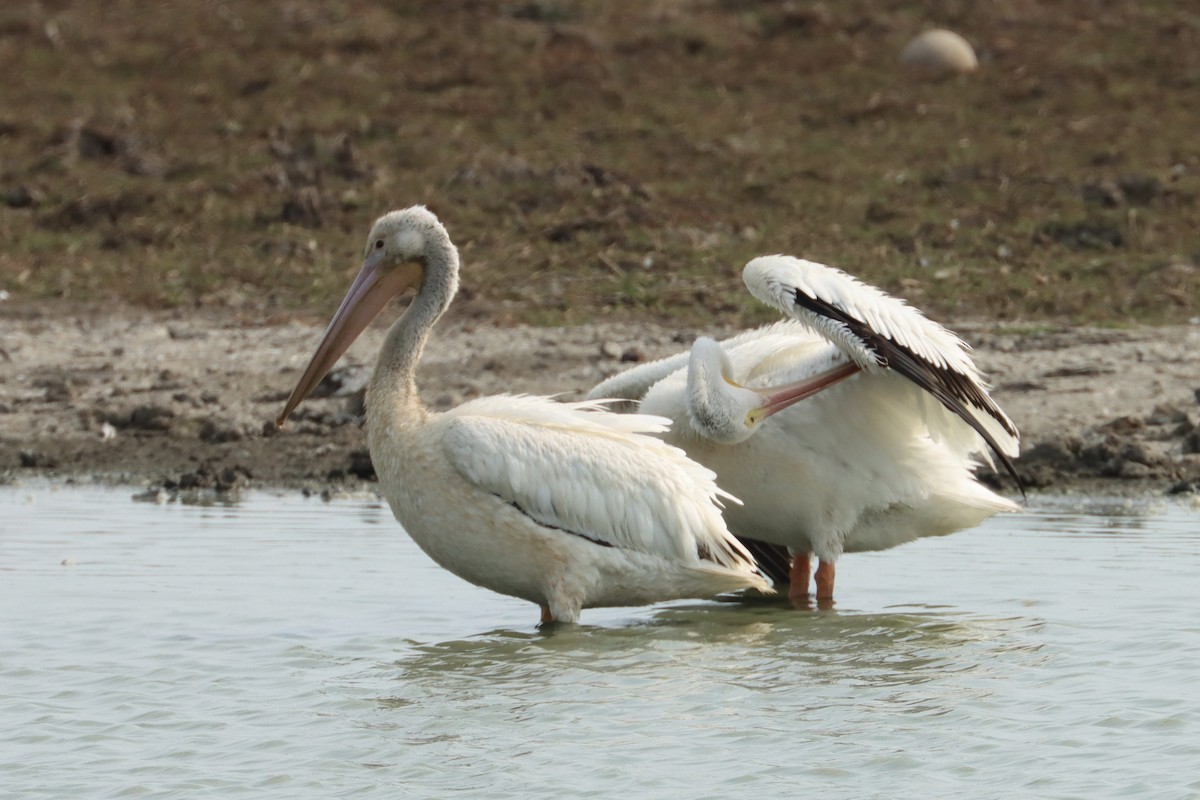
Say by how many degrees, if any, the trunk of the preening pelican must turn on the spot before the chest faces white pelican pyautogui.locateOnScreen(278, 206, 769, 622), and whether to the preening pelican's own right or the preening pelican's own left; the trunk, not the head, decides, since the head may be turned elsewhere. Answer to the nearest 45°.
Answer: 0° — it already faces it

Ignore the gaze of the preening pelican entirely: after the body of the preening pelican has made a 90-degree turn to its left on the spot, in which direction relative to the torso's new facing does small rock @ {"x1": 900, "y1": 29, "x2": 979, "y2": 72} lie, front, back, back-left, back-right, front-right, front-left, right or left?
back-left

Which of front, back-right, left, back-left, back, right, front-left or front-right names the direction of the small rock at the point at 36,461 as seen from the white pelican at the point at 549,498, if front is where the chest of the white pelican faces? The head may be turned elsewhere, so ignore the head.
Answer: front-right

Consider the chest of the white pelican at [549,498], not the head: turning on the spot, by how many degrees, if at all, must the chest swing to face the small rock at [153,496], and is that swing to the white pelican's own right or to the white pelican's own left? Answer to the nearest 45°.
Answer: approximately 45° to the white pelican's own right

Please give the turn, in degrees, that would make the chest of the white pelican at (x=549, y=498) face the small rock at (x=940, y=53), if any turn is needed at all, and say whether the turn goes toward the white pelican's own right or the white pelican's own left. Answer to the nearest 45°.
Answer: approximately 90° to the white pelican's own right

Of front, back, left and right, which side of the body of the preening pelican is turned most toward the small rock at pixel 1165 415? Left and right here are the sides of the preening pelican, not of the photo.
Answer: back

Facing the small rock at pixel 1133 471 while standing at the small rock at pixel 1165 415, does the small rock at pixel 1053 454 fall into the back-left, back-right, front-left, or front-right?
front-right

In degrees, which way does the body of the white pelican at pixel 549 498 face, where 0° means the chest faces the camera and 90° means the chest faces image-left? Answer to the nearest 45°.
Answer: approximately 90°

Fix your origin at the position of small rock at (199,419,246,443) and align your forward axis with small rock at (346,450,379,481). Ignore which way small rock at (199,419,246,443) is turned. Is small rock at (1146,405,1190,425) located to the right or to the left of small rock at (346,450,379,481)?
left

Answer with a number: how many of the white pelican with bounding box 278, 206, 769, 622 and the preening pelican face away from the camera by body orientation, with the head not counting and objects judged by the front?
0

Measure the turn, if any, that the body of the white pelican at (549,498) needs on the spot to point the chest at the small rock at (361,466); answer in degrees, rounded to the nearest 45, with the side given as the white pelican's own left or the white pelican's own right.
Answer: approximately 90° to the white pelican's own right

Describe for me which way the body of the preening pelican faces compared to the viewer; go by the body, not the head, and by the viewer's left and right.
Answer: facing the viewer and to the left of the viewer
